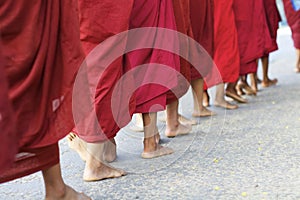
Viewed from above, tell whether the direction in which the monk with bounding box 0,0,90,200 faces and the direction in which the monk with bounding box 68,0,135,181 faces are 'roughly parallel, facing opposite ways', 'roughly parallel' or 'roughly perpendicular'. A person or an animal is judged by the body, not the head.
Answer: roughly parallel

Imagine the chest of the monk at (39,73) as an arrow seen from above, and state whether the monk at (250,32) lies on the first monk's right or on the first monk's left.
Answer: on the first monk's left

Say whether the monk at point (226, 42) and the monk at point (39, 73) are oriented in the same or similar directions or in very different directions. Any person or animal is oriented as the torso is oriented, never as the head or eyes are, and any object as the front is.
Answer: same or similar directions

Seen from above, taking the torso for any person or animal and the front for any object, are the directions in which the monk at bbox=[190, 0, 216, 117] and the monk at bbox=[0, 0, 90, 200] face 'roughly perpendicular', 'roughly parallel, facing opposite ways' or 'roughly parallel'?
roughly parallel

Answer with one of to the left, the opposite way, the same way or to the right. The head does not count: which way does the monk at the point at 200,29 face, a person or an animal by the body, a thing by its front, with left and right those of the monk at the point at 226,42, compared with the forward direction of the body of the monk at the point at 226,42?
the same way

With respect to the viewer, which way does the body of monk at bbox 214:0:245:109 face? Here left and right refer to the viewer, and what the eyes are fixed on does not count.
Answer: facing to the right of the viewer

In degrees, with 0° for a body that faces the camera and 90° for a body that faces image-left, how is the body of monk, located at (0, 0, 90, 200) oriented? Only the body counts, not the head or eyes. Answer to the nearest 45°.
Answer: approximately 270°

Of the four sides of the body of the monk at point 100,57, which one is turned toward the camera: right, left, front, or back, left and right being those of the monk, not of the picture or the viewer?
right

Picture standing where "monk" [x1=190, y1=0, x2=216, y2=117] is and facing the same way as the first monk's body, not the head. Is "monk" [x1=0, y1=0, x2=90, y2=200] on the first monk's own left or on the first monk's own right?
on the first monk's own right
